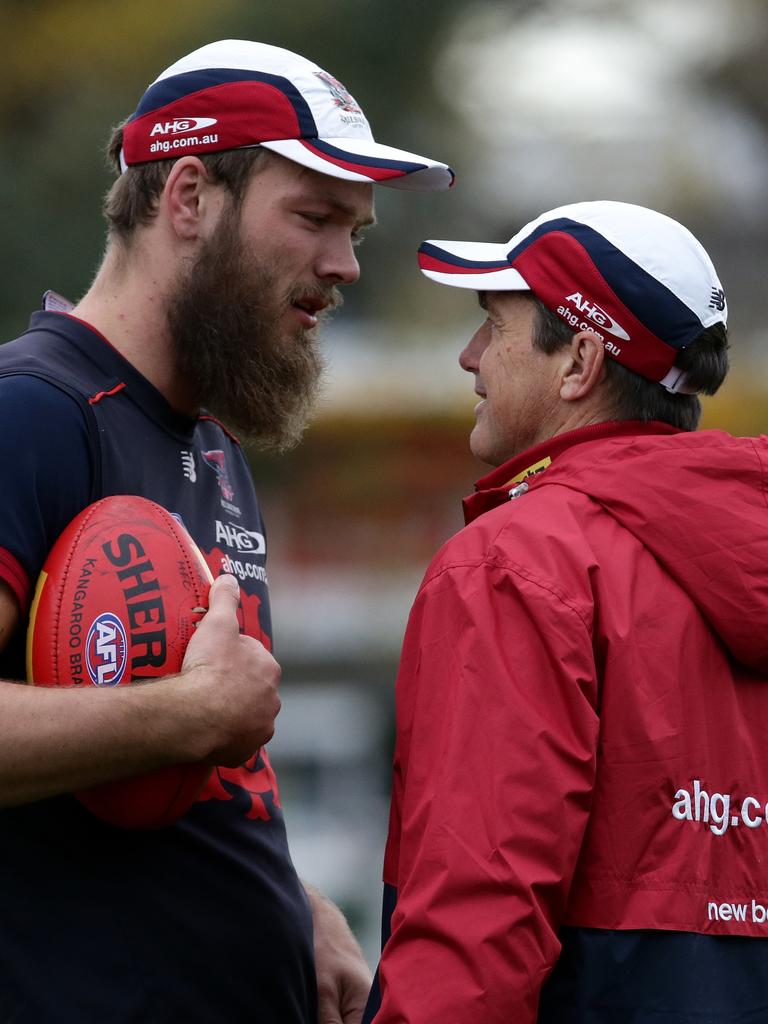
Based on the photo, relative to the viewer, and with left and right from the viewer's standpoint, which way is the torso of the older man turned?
facing away from the viewer and to the left of the viewer

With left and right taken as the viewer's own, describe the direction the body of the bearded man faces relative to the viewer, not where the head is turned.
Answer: facing the viewer and to the right of the viewer

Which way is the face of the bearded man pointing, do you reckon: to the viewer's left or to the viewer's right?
to the viewer's right

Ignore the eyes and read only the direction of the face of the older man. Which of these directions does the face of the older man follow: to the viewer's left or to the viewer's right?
to the viewer's left
